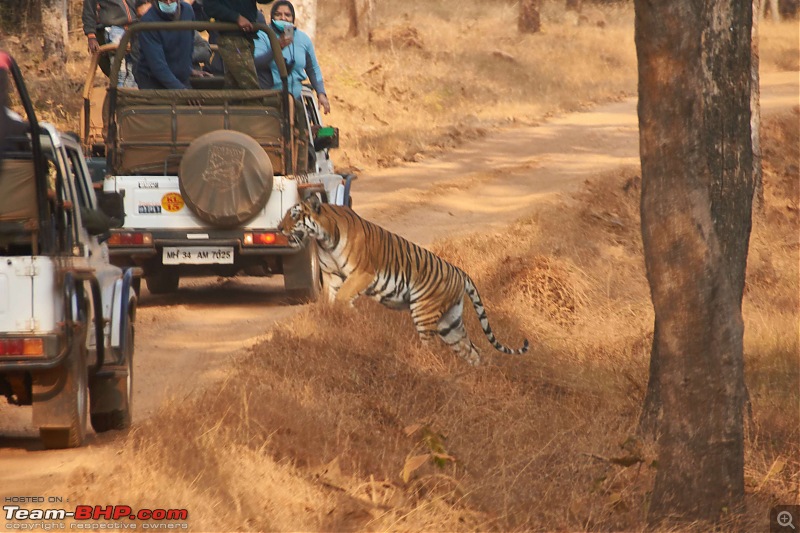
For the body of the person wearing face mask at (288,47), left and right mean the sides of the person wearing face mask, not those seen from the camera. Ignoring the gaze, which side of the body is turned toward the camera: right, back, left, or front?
front

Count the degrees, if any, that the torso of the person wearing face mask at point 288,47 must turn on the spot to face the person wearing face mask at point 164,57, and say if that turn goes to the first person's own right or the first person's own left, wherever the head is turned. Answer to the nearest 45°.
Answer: approximately 45° to the first person's own right

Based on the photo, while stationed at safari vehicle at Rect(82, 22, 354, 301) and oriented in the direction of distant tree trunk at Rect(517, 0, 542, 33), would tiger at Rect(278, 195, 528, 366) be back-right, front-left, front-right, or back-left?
back-right

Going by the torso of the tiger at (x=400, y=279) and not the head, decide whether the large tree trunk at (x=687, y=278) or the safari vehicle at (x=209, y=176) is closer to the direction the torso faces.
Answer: the safari vehicle

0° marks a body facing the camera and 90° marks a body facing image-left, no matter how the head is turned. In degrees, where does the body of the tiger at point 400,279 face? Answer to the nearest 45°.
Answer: approximately 90°

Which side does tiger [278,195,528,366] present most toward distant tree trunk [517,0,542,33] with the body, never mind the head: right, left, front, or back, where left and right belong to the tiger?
right

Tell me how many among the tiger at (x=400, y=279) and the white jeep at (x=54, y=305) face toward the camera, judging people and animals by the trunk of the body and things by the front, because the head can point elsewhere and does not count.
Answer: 0

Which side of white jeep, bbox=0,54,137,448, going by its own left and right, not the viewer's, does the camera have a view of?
back

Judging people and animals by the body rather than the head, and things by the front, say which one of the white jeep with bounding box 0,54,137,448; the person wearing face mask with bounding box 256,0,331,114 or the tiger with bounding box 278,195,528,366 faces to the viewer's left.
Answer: the tiger

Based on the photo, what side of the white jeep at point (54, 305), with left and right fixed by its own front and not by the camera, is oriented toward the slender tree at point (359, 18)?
front

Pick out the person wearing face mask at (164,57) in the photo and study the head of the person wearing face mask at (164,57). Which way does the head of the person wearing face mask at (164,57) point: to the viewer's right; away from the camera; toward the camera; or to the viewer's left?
toward the camera

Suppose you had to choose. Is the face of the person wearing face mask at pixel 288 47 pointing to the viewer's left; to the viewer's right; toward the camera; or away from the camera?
toward the camera

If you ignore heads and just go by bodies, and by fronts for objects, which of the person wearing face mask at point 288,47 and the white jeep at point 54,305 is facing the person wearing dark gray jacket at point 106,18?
the white jeep

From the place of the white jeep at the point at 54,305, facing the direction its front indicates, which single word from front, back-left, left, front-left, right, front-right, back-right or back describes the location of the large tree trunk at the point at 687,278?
right
